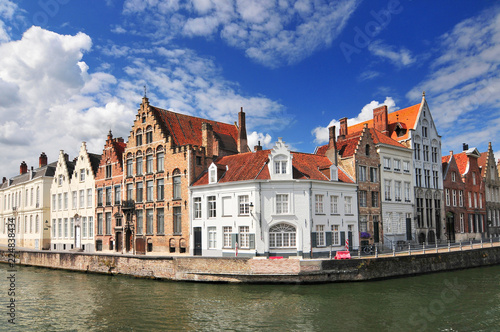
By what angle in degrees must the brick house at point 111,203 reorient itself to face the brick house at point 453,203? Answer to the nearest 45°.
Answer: approximately 135° to its left

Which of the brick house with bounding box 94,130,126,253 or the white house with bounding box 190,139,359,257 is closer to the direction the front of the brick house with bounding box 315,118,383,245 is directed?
the white house

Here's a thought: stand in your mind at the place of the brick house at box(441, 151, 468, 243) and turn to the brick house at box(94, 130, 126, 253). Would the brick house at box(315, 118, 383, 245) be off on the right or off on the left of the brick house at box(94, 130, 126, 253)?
left

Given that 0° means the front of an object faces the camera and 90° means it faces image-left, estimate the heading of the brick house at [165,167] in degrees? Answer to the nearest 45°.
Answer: approximately 45°

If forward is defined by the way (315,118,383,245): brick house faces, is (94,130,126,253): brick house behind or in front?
behind

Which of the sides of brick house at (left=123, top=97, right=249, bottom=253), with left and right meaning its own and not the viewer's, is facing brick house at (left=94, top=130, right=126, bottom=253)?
right

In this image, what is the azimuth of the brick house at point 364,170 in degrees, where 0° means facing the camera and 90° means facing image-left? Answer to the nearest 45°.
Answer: approximately 315°

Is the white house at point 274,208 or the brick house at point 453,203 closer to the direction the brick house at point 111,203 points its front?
the white house

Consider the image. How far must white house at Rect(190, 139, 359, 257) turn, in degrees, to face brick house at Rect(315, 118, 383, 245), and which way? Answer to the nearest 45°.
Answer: approximately 135° to its left

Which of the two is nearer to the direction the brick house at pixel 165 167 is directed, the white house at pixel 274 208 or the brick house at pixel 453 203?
the white house

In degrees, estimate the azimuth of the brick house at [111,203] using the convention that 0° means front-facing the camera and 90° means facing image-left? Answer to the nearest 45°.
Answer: approximately 45°
